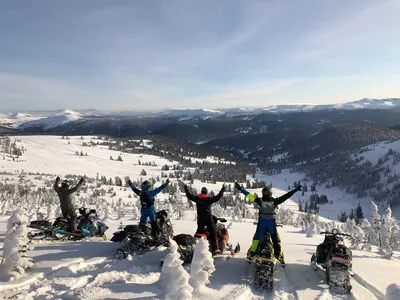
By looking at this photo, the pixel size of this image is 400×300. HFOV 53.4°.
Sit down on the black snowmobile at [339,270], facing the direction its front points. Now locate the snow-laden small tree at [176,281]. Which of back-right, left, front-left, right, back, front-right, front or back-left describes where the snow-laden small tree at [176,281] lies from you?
back-left

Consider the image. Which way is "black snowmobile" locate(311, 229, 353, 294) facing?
away from the camera

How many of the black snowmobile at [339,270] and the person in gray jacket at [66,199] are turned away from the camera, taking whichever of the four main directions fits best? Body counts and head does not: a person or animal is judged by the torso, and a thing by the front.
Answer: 2

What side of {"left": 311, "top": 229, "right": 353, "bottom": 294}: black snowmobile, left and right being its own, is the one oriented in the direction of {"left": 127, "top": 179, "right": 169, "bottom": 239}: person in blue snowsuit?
left

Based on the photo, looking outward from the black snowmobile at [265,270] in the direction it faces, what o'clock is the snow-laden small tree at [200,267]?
The snow-laden small tree is roughly at 8 o'clock from the black snowmobile.

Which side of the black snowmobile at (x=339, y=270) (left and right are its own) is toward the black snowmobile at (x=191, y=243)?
left

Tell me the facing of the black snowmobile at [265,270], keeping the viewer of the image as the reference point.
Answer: facing away from the viewer

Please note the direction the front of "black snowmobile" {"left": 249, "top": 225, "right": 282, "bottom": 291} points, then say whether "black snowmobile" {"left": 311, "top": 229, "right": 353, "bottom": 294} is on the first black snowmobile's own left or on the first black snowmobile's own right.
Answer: on the first black snowmobile's own right

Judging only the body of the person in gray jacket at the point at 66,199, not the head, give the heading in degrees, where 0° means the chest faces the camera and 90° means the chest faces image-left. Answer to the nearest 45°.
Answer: approximately 180°

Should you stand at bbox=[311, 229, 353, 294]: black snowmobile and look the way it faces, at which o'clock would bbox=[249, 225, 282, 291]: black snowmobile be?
bbox=[249, 225, 282, 291]: black snowmobile is roughly at 8 o'clock from bbox=[311, 229, 353, 294]: black snowmobile.

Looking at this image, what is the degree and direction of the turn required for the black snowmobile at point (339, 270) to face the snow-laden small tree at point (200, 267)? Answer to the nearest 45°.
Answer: approximately 135° to its left

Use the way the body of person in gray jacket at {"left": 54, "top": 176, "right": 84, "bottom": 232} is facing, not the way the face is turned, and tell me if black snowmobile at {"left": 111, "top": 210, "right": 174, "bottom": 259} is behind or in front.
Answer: behind
